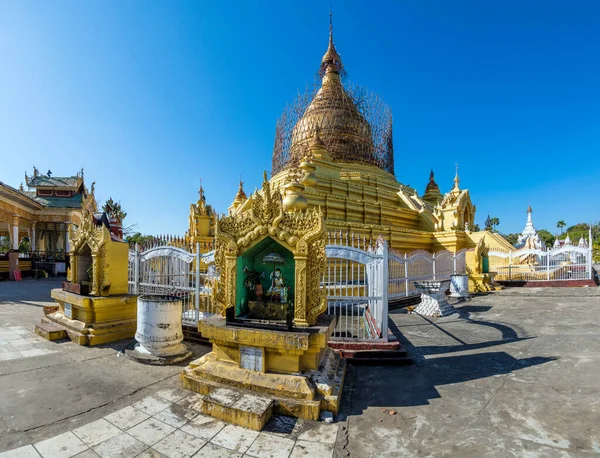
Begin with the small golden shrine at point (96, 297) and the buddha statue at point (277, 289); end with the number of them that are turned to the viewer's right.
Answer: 0

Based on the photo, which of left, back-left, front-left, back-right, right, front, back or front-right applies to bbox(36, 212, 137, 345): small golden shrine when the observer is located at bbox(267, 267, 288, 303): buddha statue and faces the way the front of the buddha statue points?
back-right

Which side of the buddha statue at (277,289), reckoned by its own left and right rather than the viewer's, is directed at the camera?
front

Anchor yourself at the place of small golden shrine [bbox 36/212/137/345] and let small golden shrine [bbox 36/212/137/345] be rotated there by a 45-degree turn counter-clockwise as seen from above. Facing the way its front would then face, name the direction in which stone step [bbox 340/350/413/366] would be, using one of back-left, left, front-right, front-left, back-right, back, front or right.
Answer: front-left

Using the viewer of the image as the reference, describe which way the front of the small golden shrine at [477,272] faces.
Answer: facing the viewer and to the right of the viewer

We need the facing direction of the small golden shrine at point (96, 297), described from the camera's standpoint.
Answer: facing the viewer and to the left of the viewer

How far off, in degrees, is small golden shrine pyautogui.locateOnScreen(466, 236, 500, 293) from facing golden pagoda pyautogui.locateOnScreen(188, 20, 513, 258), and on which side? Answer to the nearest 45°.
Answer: approximately 180°

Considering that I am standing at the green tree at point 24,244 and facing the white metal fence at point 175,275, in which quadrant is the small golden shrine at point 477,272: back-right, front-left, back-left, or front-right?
front-left
